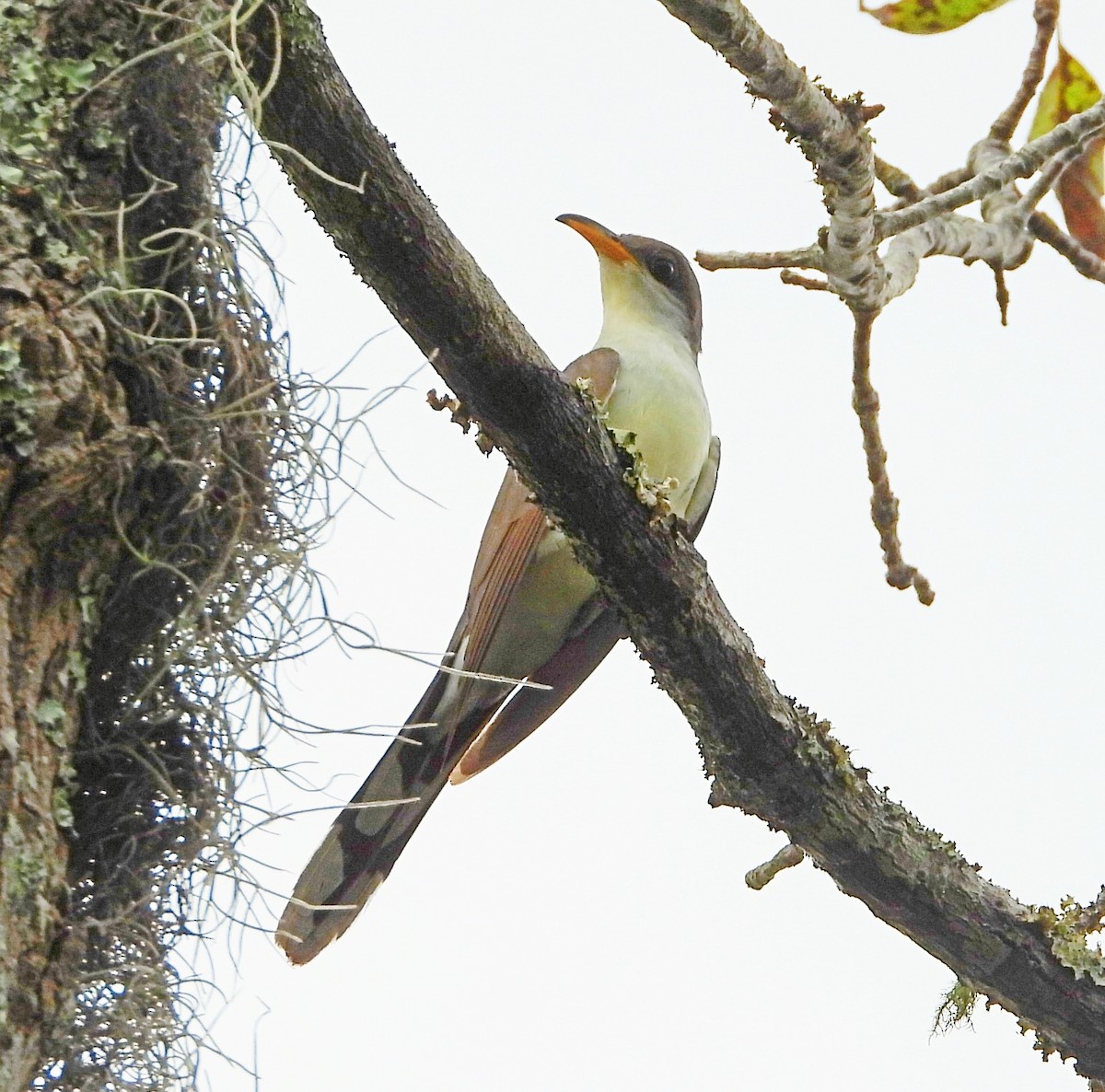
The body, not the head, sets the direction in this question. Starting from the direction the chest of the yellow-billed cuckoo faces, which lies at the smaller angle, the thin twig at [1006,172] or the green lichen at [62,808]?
the thin twig

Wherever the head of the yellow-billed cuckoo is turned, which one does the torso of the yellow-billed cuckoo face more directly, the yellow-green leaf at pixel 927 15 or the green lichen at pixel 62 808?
the yellow-green leaf

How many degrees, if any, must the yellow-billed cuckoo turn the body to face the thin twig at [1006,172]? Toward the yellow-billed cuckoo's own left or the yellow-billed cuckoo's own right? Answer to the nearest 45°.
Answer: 0° — it already faces it

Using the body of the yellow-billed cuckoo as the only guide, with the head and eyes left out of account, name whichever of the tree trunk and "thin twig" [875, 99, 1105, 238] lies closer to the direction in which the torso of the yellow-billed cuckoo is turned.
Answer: the thin twig

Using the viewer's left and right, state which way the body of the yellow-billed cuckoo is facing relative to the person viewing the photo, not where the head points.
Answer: facing the viewer and to the right of the viewer

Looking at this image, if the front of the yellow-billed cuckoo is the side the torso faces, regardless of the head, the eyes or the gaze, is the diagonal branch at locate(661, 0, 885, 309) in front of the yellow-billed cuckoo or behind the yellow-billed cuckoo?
in front
